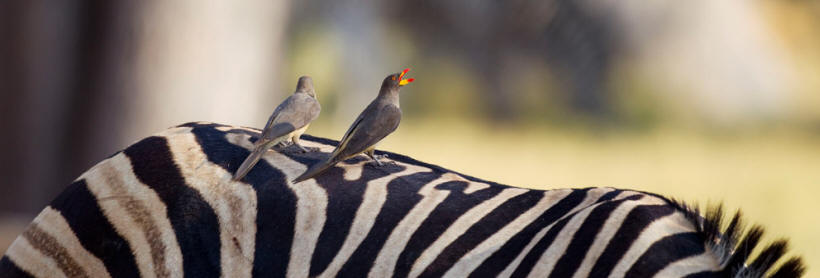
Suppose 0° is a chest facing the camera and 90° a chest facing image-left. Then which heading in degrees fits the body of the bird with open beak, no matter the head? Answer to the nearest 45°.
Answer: approximately 270°

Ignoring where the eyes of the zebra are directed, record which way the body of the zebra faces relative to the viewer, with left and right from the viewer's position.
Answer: facing to the right of the viewer

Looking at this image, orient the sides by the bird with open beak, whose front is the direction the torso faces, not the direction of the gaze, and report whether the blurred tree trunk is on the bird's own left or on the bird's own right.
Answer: on the bird's own left
